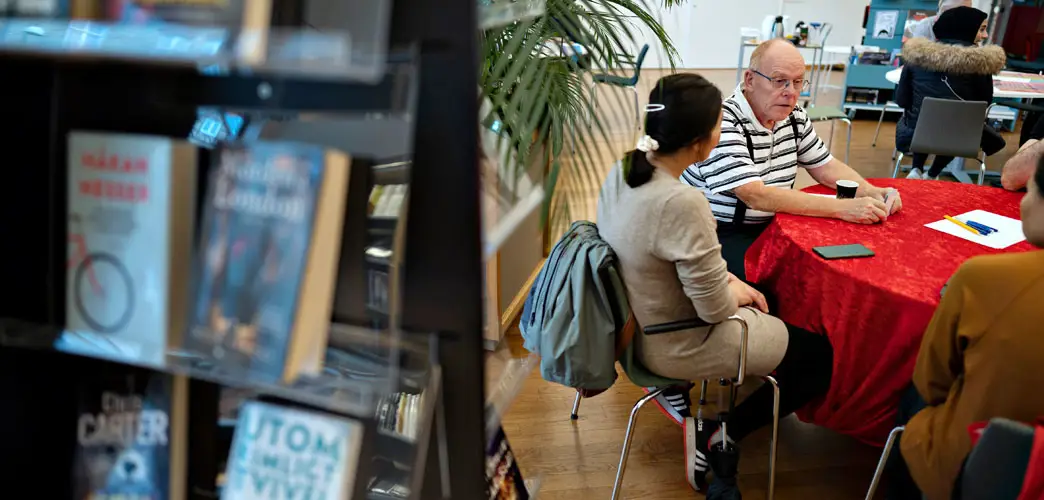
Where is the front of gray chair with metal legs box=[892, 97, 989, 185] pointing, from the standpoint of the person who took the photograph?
facing away from the viewer

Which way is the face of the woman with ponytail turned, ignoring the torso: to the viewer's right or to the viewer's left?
to the viewer's right

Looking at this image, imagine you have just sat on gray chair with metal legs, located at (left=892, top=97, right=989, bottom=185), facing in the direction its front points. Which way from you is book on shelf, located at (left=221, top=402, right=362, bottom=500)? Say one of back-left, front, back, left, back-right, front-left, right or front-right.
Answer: back

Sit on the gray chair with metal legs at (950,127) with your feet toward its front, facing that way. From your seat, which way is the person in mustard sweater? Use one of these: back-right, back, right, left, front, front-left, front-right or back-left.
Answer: back

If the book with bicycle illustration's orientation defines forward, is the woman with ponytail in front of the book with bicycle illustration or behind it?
behind

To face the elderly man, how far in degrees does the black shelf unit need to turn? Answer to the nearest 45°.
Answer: approximately 135° to its left
